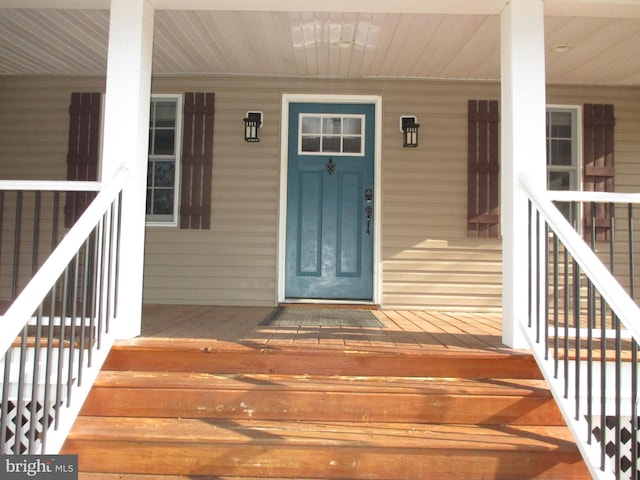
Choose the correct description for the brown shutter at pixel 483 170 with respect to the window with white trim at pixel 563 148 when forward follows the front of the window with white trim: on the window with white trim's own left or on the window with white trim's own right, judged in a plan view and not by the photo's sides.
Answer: on the window with white trim's own right

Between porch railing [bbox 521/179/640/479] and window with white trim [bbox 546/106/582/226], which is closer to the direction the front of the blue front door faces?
the porch railing

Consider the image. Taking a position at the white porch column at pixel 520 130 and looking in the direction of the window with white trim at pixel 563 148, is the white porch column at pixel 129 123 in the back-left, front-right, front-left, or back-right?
back-left

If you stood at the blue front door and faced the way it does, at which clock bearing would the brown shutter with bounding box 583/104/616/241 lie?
The brown shutter is roughly at 9 o'clock from the blue front door.

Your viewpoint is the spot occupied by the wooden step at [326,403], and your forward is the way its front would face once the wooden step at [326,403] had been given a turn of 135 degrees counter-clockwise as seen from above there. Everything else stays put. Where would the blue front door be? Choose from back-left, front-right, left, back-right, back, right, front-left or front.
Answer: front-left

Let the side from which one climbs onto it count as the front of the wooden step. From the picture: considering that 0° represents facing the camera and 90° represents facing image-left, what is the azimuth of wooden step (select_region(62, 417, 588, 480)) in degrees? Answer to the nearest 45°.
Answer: approximately 0°

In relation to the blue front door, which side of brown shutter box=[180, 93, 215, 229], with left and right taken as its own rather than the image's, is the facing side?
left
